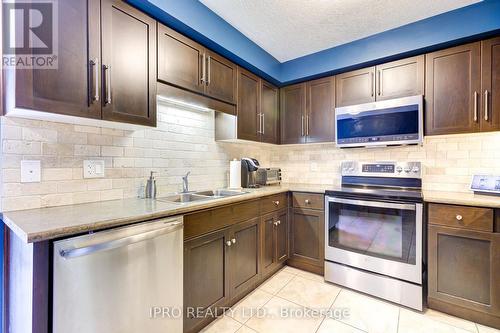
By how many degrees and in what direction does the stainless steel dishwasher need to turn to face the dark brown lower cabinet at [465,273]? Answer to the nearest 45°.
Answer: approximately 45° to its left

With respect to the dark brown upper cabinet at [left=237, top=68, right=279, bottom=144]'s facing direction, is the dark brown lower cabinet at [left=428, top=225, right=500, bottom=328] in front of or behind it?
in front

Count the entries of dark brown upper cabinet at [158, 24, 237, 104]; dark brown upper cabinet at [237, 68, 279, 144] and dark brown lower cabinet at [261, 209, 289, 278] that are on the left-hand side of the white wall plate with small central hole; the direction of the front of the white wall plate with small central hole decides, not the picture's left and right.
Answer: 3

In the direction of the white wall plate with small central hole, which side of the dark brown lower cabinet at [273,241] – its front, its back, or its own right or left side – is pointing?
right

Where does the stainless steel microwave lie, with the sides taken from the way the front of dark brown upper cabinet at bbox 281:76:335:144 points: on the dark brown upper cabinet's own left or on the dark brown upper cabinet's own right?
on the dark brown upper cabinet's own left

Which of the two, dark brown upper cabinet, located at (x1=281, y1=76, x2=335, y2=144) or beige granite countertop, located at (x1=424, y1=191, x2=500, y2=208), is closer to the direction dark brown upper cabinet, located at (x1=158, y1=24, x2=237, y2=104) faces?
the beige granite countertop

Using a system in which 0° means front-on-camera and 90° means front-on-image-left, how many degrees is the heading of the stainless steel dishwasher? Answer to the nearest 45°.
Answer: approximately 315°

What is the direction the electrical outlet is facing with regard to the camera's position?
facing the viewer

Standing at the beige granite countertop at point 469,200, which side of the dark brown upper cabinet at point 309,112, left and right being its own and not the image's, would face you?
left

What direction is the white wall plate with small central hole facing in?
toward the camera

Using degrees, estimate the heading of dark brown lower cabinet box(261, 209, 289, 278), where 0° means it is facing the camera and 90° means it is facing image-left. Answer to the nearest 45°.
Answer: approximately 315°

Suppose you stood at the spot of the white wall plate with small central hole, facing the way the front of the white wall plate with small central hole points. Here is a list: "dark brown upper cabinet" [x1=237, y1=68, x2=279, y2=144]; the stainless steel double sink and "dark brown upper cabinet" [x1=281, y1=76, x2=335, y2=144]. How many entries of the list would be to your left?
3

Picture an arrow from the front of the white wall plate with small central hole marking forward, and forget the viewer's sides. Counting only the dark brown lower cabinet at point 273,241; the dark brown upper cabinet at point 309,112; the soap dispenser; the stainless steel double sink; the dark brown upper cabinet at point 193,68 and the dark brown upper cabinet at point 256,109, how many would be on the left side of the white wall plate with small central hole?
6

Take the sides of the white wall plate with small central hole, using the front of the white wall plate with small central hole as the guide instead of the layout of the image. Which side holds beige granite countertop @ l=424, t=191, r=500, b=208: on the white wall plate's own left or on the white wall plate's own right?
on the white wall plate's own left

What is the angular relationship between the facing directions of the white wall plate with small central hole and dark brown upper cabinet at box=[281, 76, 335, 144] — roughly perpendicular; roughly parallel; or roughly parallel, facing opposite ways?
roughly perpendicular

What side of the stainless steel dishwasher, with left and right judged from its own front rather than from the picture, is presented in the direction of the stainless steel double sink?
left
